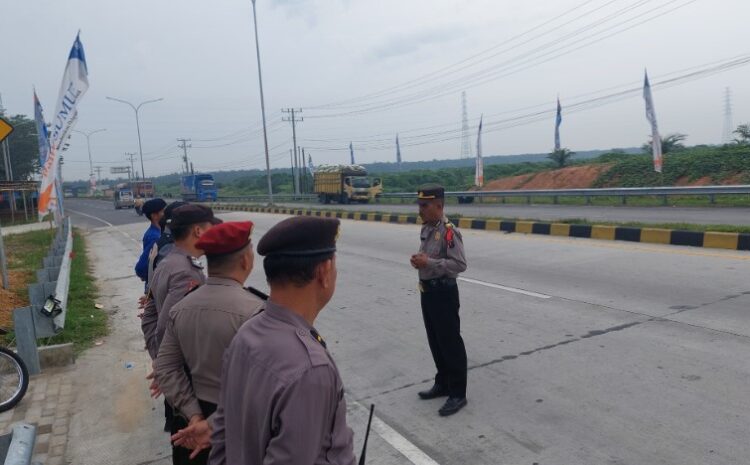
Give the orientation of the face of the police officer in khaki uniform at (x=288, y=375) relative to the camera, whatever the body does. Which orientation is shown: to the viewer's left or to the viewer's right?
to the viewer's right

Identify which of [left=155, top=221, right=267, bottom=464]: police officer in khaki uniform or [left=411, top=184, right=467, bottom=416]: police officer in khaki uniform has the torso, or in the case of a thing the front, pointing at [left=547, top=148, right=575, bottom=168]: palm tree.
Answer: [left=155, top=221, right=267, bottom=464]: police officer in khaki uniform

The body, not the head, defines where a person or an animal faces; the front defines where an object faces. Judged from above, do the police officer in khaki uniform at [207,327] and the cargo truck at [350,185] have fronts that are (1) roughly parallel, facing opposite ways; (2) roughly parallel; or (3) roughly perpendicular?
roughly perpendicular

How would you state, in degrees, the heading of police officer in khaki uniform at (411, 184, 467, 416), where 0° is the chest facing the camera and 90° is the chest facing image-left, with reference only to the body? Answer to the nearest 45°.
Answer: approximately 45°

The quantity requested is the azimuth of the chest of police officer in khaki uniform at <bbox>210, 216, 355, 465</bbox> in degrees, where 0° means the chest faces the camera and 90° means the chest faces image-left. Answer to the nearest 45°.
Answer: approximately 225°

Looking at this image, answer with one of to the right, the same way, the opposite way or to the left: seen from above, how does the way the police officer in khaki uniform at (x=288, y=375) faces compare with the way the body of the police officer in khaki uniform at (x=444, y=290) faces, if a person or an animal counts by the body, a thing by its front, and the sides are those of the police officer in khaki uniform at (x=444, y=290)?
the opposite way

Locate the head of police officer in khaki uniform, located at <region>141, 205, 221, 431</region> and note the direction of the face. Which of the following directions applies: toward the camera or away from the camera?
away from the camera

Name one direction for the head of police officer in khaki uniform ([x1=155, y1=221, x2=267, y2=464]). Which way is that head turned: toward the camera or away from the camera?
away from the camera

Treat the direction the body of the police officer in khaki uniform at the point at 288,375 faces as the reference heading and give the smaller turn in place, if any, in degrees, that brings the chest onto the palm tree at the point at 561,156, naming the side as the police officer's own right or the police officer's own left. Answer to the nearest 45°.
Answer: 0° — they already face it

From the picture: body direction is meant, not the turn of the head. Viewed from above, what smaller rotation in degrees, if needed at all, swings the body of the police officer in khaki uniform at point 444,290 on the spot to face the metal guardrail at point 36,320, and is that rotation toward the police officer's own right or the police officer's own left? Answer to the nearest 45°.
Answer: approximately 45° to the police officer's own right
